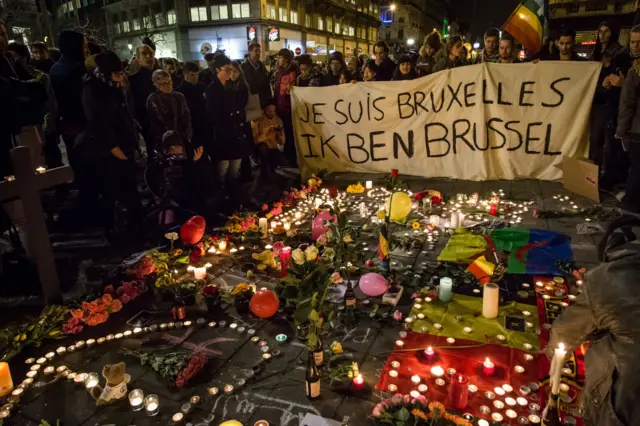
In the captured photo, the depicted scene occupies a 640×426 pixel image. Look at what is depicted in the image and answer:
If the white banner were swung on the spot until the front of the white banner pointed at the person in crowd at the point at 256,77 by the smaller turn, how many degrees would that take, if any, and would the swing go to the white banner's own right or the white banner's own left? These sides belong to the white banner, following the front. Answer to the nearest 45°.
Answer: approximately 90° to the white banner's own right

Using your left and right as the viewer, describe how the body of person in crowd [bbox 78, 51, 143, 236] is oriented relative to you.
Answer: facing the viewer and to the right of the viewer

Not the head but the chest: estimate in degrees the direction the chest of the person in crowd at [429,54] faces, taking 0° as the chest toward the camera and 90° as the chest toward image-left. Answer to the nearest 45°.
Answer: approximately 45°

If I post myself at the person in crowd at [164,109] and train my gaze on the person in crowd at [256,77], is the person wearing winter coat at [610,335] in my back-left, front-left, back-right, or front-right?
back-right

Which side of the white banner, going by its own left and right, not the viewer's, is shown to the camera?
front

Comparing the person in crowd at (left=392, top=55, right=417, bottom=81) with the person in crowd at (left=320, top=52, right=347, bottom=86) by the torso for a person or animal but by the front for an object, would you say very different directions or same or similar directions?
same or similar directions

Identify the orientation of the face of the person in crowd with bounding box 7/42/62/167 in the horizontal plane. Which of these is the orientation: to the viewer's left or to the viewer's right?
to the viewer's right

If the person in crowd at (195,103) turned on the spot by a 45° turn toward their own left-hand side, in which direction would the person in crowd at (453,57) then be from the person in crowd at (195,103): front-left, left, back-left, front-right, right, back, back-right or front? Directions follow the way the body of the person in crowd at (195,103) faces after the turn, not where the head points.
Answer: front

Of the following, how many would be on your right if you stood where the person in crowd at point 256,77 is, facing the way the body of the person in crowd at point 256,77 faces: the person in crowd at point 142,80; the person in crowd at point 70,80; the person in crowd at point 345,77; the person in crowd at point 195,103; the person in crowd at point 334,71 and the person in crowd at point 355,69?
3

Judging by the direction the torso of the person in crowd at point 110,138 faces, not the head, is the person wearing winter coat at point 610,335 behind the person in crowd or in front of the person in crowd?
in front

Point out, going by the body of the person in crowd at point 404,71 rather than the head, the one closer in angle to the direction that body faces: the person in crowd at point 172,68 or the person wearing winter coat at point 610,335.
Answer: the person wearing winter coat

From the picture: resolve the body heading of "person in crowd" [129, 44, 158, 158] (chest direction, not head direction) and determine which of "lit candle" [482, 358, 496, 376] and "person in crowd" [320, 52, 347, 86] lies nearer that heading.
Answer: the lit candle
